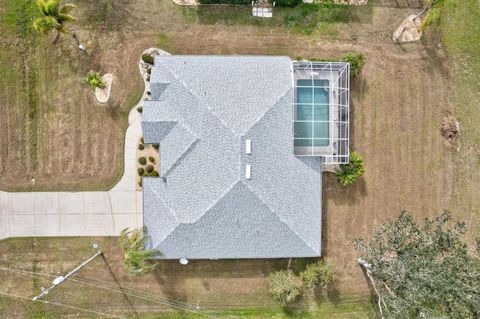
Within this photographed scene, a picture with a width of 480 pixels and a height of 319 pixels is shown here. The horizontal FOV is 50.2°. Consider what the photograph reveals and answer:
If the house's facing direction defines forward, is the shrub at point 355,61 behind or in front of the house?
behind

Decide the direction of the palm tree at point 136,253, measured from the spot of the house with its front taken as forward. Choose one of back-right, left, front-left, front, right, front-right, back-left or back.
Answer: front

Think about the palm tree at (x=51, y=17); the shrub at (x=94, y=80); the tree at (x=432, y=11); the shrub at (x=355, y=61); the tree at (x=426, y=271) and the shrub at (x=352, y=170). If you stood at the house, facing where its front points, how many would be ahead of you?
2

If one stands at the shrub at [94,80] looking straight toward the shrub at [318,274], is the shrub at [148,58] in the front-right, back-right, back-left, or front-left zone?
front-left

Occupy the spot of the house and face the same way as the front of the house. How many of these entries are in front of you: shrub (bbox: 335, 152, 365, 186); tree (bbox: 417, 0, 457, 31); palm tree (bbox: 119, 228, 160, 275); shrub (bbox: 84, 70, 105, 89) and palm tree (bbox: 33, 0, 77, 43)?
3

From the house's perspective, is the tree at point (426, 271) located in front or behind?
behind

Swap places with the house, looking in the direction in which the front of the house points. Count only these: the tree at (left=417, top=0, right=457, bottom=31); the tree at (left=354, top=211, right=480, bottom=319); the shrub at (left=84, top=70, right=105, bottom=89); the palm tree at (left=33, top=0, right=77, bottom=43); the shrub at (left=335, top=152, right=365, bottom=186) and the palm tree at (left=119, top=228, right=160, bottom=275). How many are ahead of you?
3

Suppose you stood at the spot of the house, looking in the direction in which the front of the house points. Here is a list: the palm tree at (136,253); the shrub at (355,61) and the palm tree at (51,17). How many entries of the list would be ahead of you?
2

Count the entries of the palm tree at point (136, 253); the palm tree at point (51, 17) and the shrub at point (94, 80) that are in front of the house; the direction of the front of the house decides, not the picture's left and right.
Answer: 3

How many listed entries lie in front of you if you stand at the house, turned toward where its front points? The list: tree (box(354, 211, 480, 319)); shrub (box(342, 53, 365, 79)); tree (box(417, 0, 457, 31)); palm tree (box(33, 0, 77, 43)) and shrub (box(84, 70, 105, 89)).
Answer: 2

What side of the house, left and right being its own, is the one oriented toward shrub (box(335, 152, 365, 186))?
back

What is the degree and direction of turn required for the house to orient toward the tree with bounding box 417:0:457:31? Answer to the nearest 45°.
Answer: approximately 180°

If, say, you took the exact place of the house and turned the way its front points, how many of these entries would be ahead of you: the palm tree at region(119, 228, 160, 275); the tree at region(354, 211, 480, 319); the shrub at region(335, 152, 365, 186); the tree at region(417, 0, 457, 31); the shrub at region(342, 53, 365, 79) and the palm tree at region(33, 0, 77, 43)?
2

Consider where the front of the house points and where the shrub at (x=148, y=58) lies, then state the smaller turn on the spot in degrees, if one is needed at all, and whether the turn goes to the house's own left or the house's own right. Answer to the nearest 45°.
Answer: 0° — it already faces it

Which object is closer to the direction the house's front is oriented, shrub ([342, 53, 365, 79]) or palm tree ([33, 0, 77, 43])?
the palm tree

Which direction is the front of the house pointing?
to the viewer's left

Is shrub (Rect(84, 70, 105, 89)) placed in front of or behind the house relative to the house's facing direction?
in front
